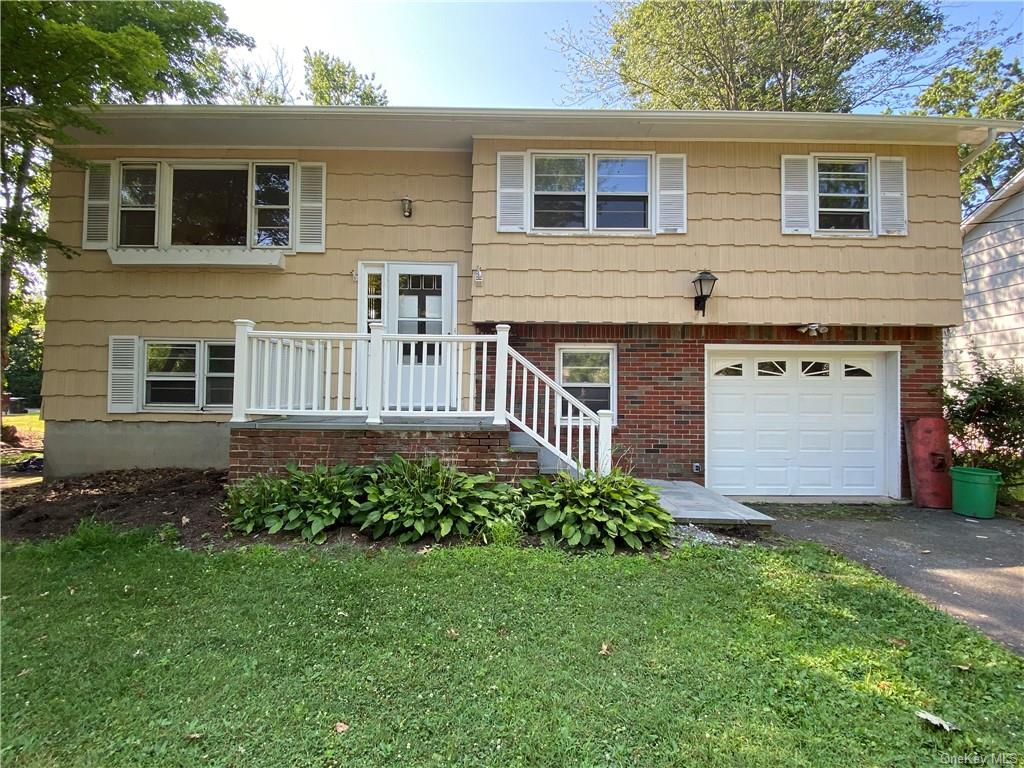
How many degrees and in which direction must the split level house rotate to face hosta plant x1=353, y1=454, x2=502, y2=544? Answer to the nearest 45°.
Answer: approximately 45° to its right

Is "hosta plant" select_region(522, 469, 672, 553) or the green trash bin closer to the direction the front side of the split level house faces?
the hosta plant

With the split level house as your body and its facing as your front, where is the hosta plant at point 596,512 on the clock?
The hosta plant is roughly at 12 o'clock from the split level house.

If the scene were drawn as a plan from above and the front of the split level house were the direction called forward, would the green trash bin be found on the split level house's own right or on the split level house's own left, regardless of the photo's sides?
on the split level house's own left

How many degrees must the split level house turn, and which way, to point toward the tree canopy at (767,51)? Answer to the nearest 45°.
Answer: approximately 135° to its left

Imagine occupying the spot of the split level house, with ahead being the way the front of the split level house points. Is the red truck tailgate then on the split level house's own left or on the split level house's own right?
on the split level house's own left

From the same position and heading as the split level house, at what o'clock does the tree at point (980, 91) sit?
The tree is roughly at 8 o'clock from the split level house.

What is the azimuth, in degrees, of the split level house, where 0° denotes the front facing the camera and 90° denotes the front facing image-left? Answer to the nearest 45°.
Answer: approximately 0°

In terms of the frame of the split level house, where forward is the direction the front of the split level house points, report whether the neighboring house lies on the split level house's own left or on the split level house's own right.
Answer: on the split level house's own left

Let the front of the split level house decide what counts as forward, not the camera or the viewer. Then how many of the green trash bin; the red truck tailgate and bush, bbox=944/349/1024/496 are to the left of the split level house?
3

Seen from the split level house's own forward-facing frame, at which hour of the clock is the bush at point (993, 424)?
The bush is roughly at 9 o'clock from the split level house.
